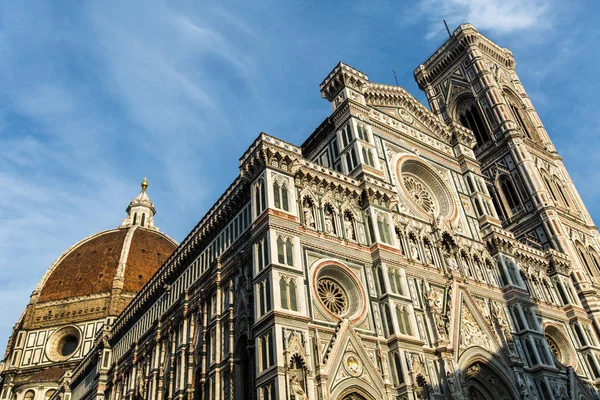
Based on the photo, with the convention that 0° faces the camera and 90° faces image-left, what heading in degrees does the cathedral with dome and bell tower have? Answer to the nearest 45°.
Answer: approximately 315°
